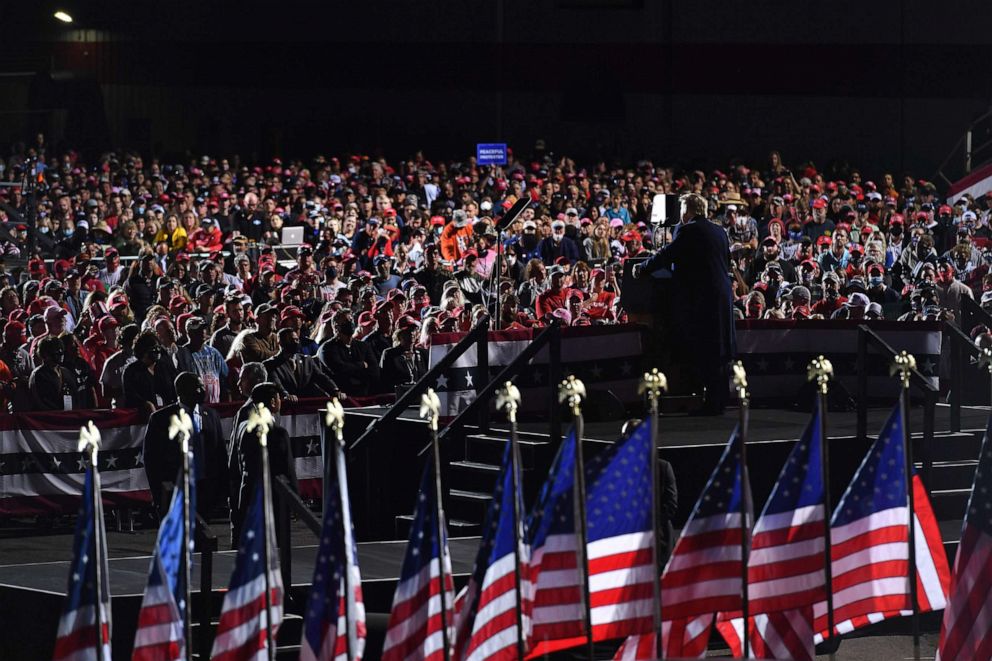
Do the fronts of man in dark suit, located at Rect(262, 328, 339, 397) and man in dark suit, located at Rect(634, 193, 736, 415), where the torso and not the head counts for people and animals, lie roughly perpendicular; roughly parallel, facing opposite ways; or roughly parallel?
roughly parallel, facing opposite ways

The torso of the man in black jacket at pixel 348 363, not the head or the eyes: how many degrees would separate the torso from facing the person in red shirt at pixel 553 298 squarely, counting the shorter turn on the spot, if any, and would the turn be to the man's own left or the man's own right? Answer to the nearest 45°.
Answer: approximately 90° to the man's own left

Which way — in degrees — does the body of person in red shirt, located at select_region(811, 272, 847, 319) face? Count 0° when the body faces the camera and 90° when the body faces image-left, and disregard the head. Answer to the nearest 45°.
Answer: approximately 45°

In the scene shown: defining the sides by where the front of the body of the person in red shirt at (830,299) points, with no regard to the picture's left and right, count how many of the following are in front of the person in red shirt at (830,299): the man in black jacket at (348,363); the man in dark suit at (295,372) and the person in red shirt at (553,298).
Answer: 3

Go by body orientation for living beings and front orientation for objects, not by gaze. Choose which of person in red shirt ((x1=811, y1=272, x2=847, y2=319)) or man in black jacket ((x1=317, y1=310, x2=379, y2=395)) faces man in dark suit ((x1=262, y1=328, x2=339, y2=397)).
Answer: the person in red shirt

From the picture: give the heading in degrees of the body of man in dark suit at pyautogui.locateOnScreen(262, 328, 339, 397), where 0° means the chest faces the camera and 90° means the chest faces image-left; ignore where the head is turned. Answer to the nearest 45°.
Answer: approximately 315°

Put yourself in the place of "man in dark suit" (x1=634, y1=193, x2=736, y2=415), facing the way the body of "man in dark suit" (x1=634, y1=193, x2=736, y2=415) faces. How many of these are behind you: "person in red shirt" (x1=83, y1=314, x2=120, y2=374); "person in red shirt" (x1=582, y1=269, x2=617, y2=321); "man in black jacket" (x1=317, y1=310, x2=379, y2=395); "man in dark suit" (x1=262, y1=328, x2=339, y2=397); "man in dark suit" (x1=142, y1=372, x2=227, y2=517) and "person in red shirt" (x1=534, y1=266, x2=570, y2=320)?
0

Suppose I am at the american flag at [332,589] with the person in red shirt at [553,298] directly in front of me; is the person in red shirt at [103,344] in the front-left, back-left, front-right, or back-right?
front-left

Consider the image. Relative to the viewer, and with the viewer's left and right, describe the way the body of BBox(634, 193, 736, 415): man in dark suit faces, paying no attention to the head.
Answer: facing away from the viewer and to the left of the viewer

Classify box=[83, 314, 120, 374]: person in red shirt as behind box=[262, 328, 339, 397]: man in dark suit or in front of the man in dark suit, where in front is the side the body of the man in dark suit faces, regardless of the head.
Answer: behind

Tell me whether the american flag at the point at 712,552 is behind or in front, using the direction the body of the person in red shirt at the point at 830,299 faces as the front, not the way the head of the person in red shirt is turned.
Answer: in front

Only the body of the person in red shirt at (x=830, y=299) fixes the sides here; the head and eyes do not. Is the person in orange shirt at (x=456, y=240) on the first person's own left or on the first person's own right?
on the first person's own right

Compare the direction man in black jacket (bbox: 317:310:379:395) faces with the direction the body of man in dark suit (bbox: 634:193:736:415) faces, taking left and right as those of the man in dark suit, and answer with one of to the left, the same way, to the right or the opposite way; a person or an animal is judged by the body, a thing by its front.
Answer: the opposite way

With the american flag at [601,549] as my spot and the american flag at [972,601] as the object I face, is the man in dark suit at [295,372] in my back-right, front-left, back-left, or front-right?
back-left
